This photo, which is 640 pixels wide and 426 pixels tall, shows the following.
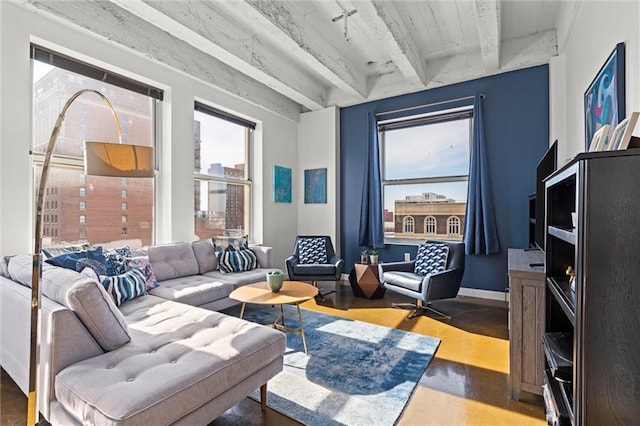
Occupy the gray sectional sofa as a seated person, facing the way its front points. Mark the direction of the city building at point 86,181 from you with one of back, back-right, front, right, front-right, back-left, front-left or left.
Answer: back-left

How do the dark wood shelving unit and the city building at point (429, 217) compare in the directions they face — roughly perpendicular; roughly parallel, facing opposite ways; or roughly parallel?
roughly perpendicular

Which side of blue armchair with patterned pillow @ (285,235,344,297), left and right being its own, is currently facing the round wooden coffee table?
front

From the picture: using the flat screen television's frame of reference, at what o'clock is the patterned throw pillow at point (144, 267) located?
The patterned throw pillow is roughly at 11 o'clock from the flat screen television.

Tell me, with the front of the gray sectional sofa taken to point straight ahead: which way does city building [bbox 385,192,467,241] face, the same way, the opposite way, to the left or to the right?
to the right

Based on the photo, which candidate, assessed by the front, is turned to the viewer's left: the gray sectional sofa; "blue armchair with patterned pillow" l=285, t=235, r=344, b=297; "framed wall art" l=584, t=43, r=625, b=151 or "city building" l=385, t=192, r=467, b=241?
the framed wall art

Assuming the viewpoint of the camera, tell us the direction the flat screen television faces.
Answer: facing to the left of the viewer

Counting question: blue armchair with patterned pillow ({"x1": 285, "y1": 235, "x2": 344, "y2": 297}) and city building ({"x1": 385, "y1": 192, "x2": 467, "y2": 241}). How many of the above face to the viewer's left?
0

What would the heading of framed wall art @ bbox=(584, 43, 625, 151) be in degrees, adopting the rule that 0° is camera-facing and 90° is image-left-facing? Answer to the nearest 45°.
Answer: approximately 90°

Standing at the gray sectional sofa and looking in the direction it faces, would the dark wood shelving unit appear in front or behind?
in front

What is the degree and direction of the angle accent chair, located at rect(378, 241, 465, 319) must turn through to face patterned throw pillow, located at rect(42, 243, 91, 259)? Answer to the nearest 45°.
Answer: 0° — it already faces it

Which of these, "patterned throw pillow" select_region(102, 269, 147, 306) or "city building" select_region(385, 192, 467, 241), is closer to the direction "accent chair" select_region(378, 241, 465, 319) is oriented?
the patterned throw pillow

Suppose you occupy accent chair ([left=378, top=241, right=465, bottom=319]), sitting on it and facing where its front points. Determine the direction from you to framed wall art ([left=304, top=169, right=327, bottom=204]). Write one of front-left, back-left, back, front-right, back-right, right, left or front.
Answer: right

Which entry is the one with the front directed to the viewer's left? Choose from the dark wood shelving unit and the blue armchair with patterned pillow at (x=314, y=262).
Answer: the dark wood shelving unit
